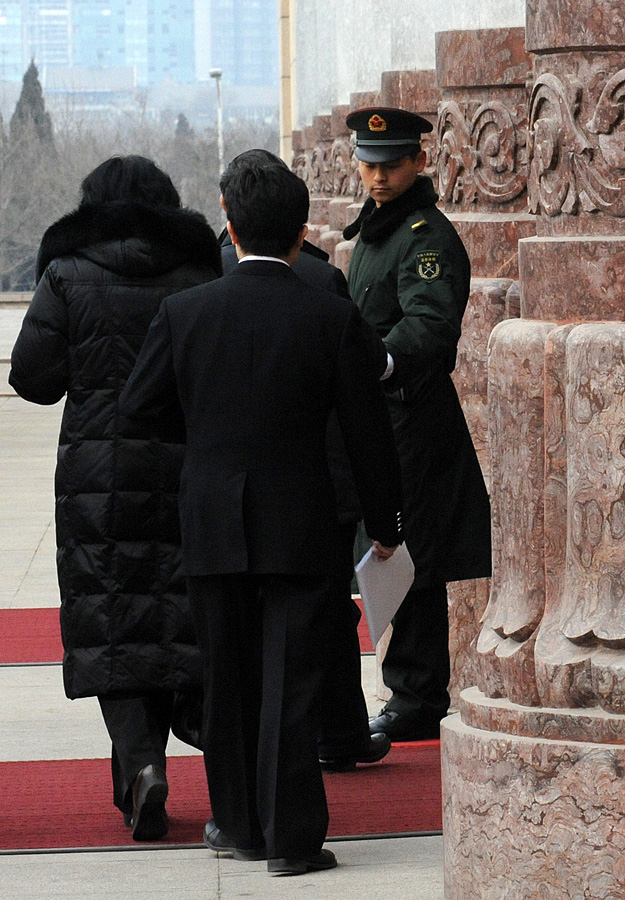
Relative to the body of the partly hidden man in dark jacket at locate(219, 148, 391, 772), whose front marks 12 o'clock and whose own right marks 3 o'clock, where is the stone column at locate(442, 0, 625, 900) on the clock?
The stone column is roughly at 4 o'clock from the partly hidden man in dark jacket.

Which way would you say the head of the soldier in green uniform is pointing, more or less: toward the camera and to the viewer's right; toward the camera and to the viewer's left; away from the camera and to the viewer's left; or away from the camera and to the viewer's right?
toward the camera and to the viewer's left

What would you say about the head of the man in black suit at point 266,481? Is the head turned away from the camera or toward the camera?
away from the camera

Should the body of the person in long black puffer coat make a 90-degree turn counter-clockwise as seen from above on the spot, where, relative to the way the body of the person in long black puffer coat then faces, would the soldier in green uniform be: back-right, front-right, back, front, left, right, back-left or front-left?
back-right

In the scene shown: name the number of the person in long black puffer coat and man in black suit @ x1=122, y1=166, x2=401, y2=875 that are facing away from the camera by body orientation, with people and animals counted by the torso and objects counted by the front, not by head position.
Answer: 2

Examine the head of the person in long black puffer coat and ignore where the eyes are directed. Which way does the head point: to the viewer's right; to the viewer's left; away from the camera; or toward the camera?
away from the camera

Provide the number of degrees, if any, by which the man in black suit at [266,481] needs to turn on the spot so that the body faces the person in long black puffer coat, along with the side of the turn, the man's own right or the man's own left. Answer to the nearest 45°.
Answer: approximately 45° to the man's own left

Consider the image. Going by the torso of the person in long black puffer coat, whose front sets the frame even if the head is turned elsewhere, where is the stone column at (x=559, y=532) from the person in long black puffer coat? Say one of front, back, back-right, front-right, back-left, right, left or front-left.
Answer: back-right

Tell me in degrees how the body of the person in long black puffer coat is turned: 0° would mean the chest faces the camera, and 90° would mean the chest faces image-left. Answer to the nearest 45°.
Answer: approximately 180°

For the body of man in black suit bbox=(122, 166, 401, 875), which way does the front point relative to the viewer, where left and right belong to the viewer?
facing away from the viewer

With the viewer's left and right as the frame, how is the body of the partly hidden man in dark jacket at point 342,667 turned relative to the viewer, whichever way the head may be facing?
facing away from the viewer and to the right of the viewer
